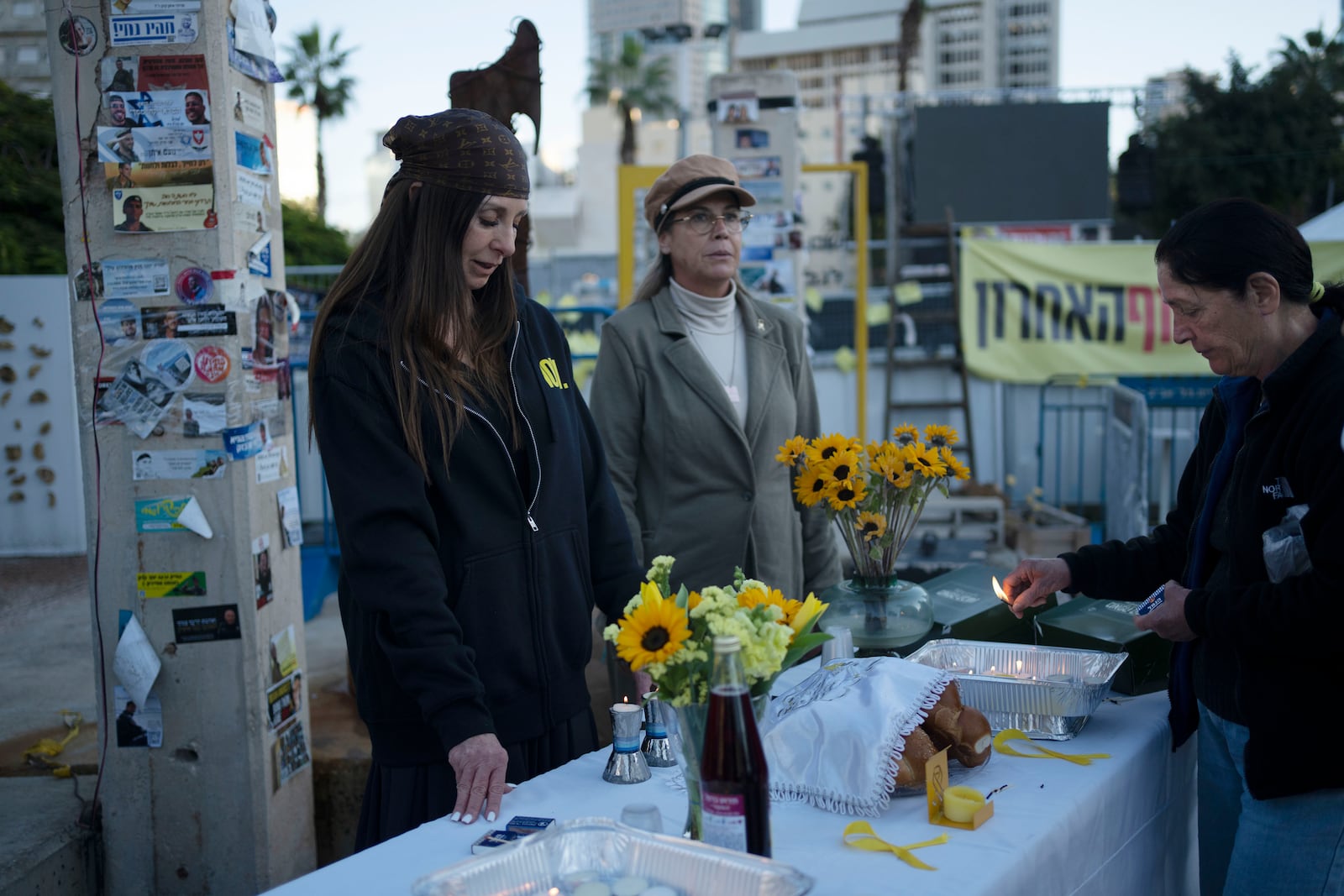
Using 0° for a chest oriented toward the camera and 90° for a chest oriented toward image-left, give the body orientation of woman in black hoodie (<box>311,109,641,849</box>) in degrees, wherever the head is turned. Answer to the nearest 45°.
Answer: approximately 315°

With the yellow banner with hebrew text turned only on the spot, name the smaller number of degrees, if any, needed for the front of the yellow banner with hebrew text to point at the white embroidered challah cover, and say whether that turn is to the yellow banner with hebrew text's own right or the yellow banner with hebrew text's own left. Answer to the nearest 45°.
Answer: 0° — it already faces it

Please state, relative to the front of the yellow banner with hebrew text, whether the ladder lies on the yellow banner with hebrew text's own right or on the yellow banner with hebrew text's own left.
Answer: on the yellow banner with hebrew text's own right

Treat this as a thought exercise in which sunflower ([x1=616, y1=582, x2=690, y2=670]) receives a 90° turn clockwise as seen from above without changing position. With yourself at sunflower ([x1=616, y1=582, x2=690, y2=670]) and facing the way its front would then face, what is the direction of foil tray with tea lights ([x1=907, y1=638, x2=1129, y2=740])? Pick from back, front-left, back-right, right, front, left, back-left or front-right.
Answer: back-right

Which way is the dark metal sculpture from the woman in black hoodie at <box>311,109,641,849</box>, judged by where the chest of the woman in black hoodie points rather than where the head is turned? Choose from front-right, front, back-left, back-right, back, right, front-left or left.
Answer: back-left

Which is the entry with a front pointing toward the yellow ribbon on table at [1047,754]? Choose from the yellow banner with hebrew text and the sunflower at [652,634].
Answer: the yellow banner with hebrew text

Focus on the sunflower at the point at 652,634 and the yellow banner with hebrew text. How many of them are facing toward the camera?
2

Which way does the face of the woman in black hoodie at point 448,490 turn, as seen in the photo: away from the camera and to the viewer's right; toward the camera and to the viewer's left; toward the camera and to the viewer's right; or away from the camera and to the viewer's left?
toward the camera and to the viewer's right
